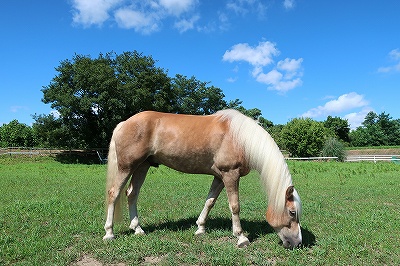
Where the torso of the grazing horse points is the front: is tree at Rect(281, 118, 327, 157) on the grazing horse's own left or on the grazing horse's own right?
on the grazing horse's own left

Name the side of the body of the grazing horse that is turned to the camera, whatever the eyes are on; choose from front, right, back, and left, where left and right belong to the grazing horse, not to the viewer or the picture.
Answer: right

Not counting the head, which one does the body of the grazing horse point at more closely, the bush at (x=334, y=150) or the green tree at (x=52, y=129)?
the bush

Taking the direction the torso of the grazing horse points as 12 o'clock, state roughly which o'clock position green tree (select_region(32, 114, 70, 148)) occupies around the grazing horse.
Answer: The green tree is roughly at 8 o'clock from the grazing horse.

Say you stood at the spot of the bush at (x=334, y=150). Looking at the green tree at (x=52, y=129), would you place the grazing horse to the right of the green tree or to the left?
left

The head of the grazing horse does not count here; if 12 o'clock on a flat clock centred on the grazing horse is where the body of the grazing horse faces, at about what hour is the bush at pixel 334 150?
The bush is roughly at 10 o'clock from the grazing horse.

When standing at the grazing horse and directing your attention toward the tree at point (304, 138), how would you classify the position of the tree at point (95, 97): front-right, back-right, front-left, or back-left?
front-left

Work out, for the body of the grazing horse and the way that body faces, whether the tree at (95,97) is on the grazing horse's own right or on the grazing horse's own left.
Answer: on the grazing horse's own left
